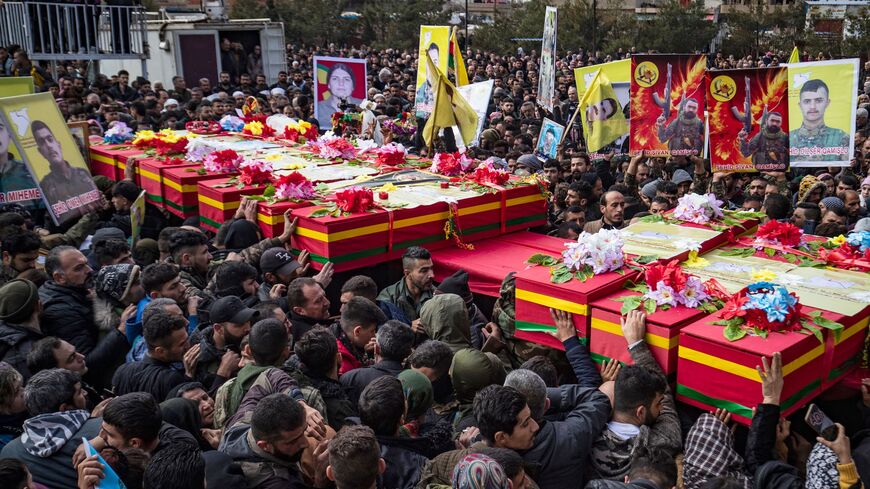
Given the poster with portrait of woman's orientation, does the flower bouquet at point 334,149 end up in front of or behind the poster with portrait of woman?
in front

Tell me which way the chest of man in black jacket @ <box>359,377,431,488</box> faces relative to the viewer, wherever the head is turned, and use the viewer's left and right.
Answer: facing away from the viewer and to the right of the viewer

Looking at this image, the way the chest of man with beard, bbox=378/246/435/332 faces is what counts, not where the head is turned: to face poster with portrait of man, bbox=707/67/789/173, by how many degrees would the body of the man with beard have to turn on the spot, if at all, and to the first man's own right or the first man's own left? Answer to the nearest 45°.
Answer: approximately 90° to the first man's own left

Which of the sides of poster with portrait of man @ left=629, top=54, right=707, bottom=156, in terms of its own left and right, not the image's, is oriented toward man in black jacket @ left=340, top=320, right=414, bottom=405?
front

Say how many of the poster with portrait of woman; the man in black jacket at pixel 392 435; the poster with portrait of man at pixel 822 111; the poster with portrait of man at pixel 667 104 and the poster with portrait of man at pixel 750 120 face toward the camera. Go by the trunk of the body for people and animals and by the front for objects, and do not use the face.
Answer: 4

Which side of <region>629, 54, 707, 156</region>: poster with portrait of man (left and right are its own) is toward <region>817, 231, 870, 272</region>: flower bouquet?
front

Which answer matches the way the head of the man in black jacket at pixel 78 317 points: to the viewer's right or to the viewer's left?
to the viewer's right
